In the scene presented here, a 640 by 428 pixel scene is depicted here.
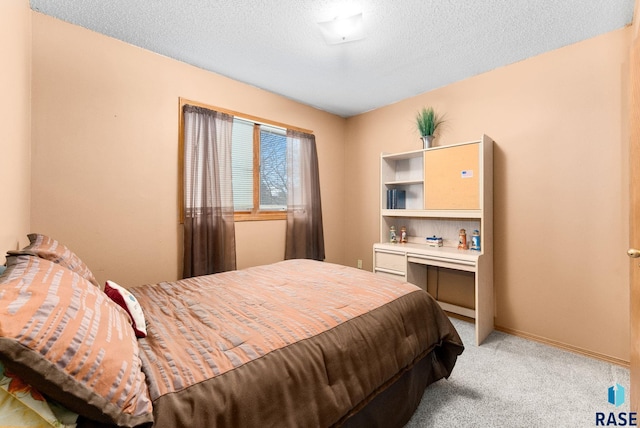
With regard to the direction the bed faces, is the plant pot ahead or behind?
ahead

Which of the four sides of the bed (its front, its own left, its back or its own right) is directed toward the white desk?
front

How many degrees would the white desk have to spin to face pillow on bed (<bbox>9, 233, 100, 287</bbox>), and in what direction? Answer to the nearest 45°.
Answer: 0° — it already faces it

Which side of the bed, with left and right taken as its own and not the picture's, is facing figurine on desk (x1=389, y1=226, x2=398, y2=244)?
front

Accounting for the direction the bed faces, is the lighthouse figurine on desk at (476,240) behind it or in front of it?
in front

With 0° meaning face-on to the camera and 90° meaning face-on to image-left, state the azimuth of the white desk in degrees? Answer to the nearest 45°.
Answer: approximately 45°

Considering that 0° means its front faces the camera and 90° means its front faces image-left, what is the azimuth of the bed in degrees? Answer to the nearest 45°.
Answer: approximately 225°

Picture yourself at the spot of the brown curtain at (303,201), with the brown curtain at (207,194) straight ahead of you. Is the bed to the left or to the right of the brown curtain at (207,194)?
left

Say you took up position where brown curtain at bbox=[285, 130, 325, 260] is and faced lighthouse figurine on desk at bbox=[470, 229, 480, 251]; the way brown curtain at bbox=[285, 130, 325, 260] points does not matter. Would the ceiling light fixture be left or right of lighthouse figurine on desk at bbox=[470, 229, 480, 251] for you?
right
